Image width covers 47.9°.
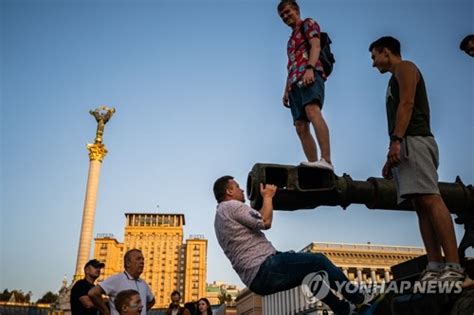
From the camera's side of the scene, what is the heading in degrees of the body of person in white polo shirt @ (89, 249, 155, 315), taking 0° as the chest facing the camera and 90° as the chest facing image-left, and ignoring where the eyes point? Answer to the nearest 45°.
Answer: approximately 315°

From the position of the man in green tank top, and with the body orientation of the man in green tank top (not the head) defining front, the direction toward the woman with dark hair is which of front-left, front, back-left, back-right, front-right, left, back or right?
front-right

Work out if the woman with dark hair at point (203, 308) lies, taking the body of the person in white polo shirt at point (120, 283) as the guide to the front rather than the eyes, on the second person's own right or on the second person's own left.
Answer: on the second person's own left

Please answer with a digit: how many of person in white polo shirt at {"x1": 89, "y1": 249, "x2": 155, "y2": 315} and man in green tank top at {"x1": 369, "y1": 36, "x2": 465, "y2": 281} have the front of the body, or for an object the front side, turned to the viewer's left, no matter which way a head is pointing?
1

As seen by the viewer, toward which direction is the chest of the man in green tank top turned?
to the viewer's left

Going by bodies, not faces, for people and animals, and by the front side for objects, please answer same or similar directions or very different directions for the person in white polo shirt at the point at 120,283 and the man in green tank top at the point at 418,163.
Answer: very different directions

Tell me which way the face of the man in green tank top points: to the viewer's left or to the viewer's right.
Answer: to the viewer's left
